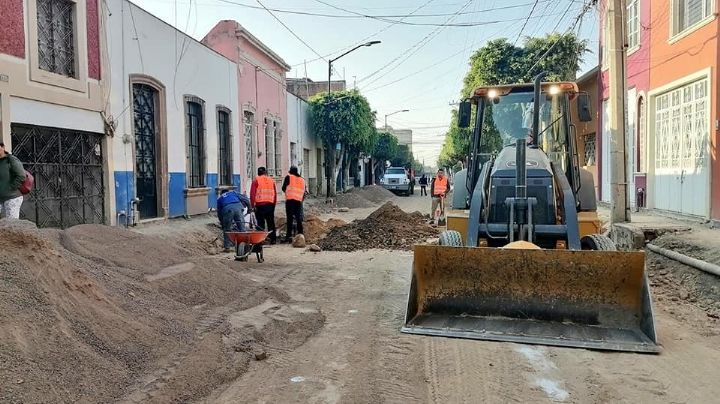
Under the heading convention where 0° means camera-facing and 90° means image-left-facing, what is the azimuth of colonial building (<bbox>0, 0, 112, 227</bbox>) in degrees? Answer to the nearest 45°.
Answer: approximately 315°

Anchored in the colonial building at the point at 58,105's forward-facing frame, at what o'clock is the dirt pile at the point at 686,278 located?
The dirt pile is roughly at 12 o'clock from the colonial building.

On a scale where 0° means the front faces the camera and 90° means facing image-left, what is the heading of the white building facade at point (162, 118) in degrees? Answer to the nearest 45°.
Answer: approximately 315°

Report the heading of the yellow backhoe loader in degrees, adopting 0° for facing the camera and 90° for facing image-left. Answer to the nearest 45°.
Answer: approximately 0°

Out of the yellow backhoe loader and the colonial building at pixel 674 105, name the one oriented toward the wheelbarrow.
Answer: the colonial building

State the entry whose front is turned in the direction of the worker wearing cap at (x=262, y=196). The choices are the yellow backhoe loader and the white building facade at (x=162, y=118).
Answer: the white building facade

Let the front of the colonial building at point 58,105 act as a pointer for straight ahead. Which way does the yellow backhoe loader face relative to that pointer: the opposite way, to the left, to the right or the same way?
to the right

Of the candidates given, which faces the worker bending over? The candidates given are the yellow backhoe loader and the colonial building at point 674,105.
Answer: the colonial building

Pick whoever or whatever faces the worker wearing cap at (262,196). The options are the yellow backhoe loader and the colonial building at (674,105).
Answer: the colonial building

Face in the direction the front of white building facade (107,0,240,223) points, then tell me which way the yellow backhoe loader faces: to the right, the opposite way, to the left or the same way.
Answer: to the right

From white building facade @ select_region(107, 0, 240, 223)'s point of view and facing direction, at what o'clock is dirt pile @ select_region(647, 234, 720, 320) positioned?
The dirt pile is roughly at 12 o'clock from the white building facade.

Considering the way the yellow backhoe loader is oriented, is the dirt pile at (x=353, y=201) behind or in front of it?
behind
